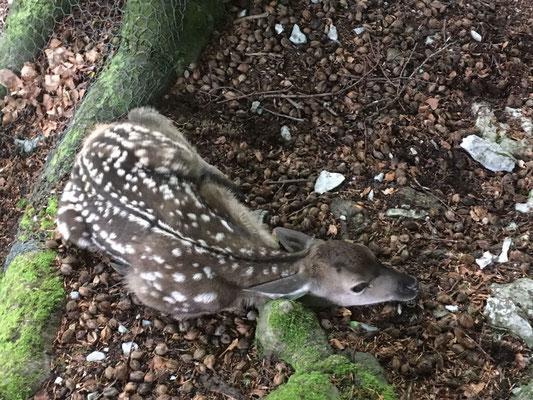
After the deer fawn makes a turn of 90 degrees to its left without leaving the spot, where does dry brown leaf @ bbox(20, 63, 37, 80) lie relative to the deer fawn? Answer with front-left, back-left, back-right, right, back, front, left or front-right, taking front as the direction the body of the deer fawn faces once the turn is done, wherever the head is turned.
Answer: front-left

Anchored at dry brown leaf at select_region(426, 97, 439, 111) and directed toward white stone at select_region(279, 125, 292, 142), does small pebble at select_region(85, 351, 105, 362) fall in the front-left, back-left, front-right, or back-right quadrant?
front-left

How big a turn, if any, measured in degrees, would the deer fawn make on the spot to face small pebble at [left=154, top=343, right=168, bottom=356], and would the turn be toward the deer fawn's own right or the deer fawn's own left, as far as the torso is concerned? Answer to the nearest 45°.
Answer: approximately 90° to the deer fawn's own right

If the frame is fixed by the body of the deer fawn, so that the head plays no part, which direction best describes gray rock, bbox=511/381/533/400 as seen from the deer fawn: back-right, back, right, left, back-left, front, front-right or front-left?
front

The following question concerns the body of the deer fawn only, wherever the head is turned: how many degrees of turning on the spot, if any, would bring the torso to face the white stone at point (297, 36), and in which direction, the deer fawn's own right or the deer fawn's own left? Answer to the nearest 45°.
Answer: approximately 90° to the deer fawn's own left

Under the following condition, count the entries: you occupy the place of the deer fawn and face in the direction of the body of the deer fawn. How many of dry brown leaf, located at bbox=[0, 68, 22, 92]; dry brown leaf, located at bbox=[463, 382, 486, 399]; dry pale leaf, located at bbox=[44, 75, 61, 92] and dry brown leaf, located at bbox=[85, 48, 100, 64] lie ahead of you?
1

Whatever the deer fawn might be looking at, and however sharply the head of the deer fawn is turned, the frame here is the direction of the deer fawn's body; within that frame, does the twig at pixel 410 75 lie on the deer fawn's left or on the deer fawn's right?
on the deer fawn's left

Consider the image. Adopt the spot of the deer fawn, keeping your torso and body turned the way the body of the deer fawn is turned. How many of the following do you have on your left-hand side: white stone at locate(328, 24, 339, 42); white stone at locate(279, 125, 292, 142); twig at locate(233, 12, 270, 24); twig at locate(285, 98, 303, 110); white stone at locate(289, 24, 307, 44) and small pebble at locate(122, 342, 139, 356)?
5

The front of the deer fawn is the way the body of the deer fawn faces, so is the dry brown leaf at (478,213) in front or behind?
in front

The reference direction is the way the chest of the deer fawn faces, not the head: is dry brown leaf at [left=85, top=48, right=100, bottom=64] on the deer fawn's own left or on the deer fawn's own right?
on the deer fawn's own left

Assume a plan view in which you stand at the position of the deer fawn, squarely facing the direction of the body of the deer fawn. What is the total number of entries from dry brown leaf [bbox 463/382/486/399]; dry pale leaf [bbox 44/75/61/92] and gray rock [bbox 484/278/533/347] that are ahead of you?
2

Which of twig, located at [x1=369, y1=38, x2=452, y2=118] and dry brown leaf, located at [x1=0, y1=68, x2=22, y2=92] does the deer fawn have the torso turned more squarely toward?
the twig

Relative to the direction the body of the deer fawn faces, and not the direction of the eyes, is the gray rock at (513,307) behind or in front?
in front

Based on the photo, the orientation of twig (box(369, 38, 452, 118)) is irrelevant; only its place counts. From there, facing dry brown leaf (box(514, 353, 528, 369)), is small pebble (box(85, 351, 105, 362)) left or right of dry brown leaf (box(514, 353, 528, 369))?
right

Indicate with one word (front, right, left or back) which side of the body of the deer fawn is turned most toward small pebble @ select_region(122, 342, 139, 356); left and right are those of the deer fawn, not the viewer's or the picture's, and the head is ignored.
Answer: right

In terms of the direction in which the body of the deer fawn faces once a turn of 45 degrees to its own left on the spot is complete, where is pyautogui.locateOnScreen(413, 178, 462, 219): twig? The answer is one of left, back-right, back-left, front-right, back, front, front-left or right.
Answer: front

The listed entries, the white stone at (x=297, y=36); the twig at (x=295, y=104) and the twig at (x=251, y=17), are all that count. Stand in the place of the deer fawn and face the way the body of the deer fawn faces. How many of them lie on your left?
3

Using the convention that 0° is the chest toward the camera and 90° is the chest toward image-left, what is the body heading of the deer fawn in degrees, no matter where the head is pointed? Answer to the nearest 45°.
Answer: approximately 315°

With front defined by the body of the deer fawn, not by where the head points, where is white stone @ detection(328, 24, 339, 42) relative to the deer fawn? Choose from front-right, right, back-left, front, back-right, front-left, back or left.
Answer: left

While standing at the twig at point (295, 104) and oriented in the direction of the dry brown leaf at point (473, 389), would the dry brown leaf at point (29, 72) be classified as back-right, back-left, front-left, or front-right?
back-right

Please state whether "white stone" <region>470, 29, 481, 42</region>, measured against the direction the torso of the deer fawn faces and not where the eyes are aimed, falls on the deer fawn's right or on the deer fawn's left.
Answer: on the deer fawn's left
